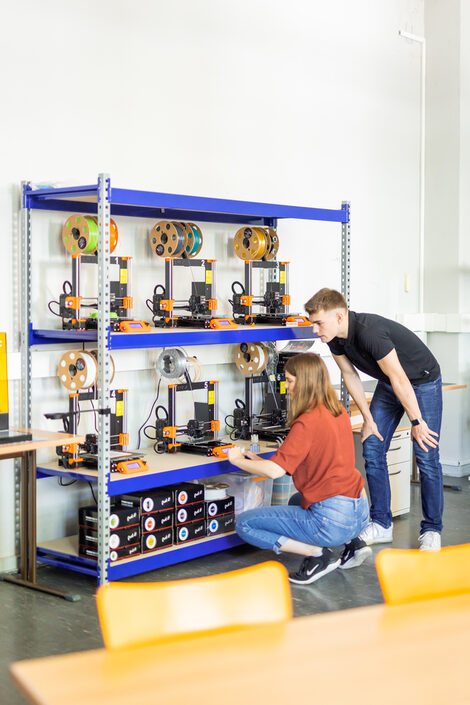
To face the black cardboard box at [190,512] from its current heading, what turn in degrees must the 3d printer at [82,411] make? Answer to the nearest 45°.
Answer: approximately 90° to its left

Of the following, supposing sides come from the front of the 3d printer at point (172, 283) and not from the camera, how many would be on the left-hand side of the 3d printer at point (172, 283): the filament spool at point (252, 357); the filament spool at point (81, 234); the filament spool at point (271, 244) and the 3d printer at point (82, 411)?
2

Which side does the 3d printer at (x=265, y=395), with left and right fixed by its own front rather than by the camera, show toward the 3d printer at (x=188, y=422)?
right

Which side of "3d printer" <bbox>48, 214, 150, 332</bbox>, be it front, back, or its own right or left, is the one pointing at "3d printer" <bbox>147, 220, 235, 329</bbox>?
left

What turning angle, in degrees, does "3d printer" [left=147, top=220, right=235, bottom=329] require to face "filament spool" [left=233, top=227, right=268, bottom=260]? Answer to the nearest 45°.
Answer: approximately 90° to its left

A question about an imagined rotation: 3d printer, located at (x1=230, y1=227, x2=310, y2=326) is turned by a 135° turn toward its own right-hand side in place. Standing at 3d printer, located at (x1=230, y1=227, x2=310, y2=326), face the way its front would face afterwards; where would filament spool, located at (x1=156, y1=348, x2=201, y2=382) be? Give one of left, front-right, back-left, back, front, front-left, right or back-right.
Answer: front-left

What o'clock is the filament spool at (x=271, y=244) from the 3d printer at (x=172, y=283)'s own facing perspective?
The filament spool is roughly at 9 o'clock from the 3d printer.

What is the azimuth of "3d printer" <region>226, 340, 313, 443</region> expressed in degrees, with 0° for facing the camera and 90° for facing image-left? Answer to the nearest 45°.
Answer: approximately 315°

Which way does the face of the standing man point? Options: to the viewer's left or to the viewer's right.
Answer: to the viewer's left

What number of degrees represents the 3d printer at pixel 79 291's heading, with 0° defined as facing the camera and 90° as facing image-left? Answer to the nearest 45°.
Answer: approximately 315°

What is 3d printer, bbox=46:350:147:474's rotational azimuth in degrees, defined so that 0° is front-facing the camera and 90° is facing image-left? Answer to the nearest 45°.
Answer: approximately 315°
